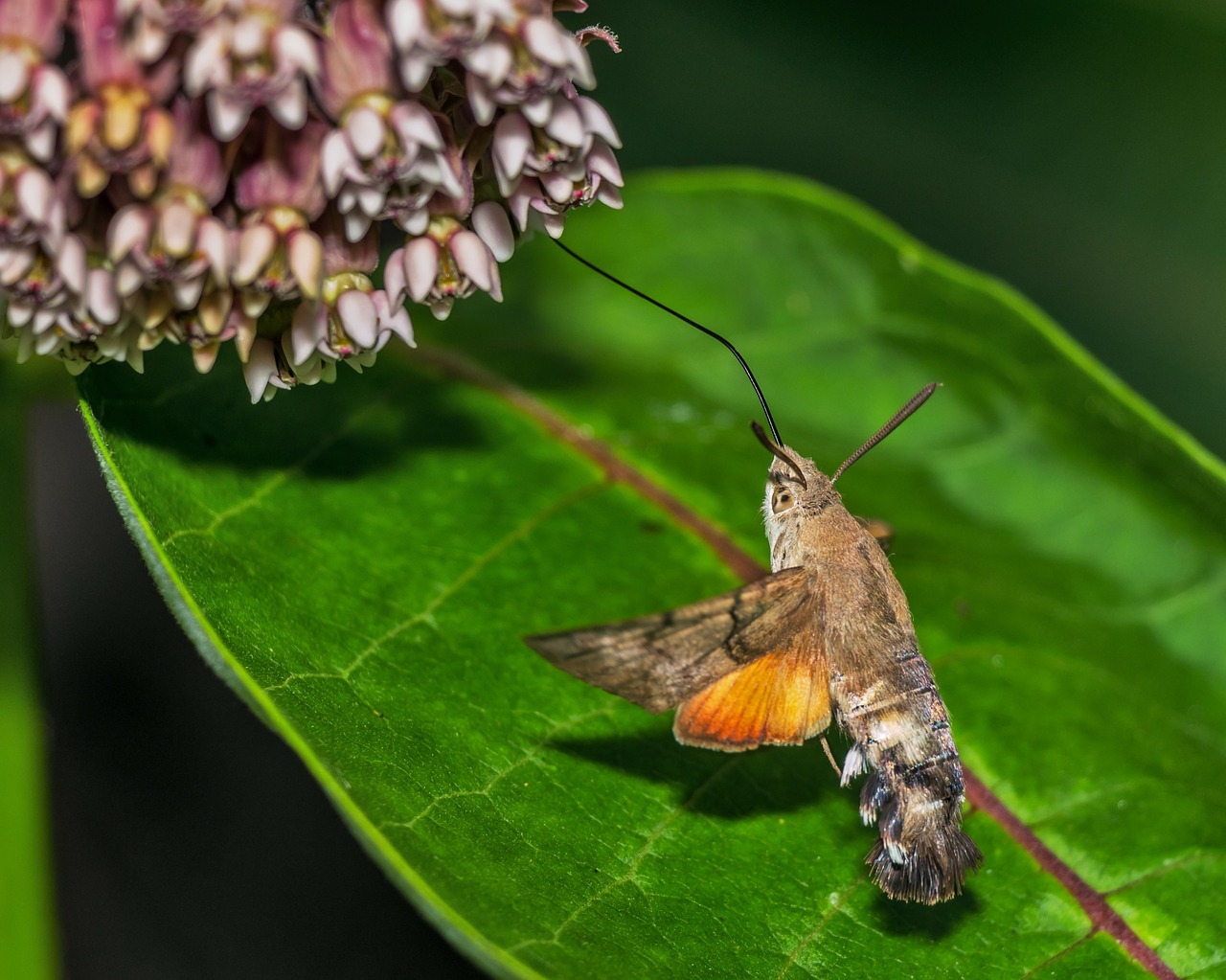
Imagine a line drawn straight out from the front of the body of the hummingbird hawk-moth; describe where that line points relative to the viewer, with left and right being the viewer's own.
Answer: facing away from the viewer and to the left of the viewer
